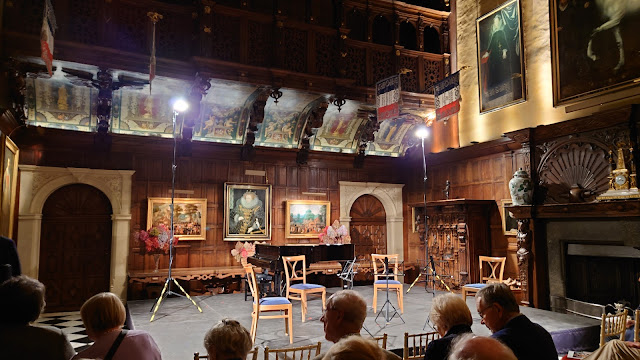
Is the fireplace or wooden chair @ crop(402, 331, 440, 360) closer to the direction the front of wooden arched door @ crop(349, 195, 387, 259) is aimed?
the wooden chair

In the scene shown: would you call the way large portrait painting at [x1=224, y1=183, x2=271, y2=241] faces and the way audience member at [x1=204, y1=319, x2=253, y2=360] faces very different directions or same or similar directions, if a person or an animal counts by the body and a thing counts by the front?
very different directions

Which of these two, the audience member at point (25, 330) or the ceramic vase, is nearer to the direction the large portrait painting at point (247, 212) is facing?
the audience member

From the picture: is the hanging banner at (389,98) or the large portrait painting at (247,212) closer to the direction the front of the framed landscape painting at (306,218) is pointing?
the hanging banner

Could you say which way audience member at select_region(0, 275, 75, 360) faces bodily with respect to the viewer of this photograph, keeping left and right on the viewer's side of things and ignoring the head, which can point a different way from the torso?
facing away from the viewer

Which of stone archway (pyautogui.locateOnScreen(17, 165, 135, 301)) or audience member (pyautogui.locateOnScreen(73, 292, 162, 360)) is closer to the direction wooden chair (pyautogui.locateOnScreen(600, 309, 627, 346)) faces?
the stone archway

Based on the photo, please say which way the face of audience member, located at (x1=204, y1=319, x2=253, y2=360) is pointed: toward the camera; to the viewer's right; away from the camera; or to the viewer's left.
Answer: away from the camera

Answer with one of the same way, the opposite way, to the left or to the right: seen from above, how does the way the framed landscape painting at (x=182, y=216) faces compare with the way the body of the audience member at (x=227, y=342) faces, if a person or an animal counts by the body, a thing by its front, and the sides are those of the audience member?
the opposite way

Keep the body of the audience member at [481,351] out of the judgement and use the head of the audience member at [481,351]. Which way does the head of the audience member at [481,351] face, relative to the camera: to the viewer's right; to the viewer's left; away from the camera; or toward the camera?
away from the camera

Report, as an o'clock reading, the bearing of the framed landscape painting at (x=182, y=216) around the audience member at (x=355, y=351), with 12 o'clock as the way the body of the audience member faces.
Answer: The framed landscape painting is roughly at 11 o'clock from the audience member.
